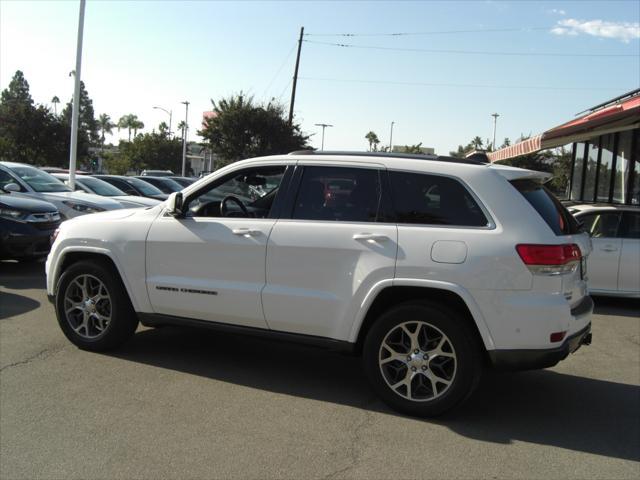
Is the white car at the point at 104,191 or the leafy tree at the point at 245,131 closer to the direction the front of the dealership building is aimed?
the white car

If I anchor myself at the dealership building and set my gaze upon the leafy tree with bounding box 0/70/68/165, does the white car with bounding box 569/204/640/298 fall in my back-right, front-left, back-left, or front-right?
back-left

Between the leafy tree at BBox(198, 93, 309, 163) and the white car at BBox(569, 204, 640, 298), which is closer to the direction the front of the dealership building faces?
the leafy tree

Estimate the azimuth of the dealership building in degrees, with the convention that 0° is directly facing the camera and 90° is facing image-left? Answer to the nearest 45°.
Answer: approximately 45°

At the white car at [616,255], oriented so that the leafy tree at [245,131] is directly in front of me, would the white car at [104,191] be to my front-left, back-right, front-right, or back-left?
front-left

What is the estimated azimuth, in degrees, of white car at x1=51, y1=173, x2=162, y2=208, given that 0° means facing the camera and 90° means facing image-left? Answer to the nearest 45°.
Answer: approximately 315°

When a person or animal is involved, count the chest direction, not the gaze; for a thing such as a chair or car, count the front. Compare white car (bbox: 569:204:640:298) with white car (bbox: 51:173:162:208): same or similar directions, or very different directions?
very different directions
